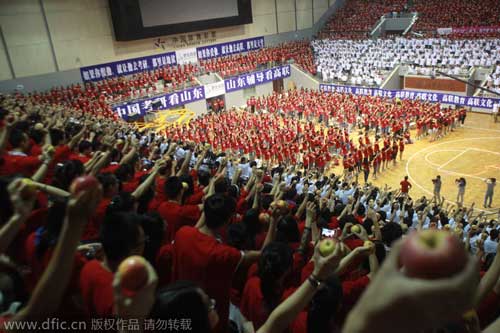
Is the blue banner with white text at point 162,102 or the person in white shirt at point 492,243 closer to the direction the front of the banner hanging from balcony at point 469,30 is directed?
the person in white shirt

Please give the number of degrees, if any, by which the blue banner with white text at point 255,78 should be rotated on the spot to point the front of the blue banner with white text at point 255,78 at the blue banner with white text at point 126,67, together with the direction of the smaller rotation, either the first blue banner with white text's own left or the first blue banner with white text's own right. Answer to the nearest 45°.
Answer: approximately 135° to the first blue banner with white text's own right

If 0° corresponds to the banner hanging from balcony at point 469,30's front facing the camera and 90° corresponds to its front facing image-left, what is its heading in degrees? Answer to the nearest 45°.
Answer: approximately 0°

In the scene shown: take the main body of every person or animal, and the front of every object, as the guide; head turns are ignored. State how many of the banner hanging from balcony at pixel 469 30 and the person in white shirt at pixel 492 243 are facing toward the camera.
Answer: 1

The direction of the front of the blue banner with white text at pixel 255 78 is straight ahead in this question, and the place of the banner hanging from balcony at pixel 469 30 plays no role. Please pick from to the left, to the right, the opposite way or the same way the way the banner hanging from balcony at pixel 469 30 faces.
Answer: to the right

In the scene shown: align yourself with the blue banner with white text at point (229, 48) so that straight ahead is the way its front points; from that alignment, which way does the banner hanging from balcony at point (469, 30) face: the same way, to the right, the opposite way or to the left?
to the right
